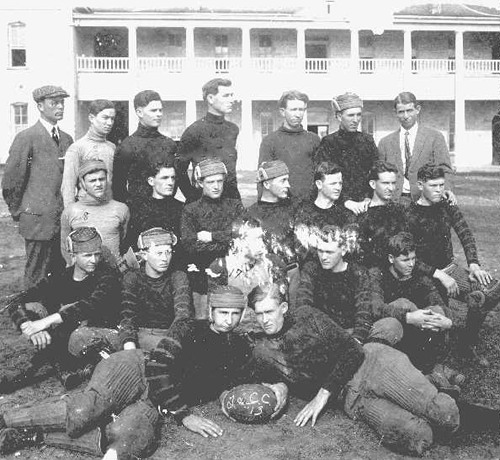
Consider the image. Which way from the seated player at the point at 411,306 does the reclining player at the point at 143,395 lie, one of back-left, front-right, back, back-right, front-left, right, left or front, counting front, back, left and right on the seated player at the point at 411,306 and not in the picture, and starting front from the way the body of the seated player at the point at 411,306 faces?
right

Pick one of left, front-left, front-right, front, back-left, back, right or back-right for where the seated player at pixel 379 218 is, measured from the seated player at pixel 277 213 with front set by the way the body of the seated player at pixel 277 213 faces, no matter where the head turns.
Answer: front-left

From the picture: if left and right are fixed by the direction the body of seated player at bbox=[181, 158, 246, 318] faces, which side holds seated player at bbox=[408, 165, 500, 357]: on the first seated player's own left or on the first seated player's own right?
on the first seated player's own left

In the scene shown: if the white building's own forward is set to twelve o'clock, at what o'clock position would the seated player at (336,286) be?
The seated player is roughly at 12 o'clock from the white building.

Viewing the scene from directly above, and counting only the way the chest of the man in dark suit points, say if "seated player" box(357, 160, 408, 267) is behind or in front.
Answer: in front

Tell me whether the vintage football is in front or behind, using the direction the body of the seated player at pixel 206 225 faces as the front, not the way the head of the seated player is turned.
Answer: in front

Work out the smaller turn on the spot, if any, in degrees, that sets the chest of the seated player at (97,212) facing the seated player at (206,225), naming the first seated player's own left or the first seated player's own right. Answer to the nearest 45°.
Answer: approximately 45° to the first seated player's own left

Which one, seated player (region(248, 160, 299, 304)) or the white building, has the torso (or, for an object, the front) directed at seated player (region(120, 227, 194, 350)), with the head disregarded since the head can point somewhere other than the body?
the white building

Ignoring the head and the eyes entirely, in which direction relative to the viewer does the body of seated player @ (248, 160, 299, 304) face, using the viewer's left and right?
facing the viewer and to the right of the viewer
